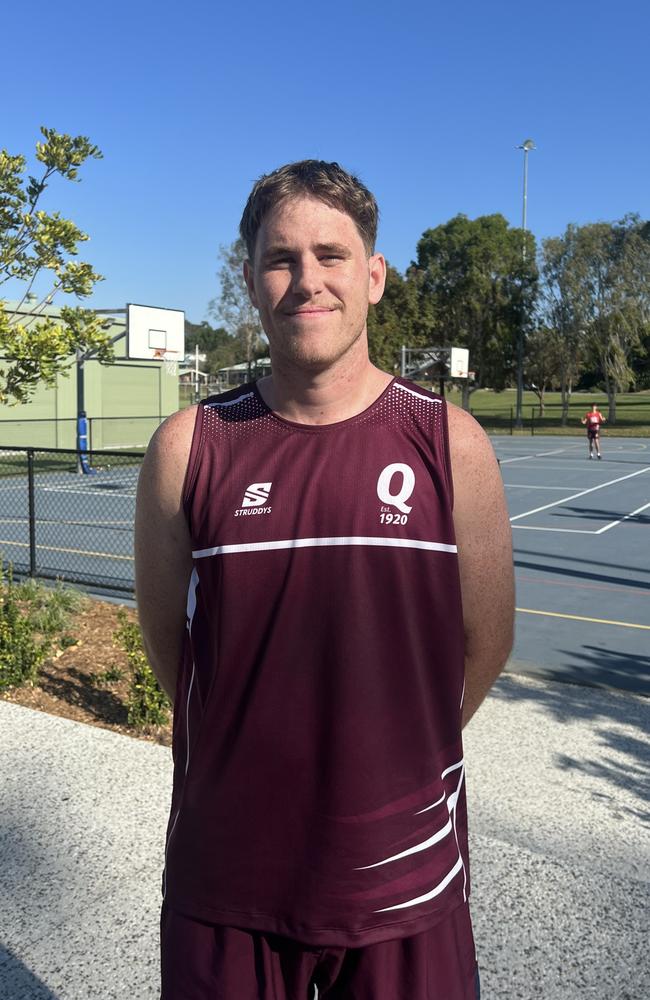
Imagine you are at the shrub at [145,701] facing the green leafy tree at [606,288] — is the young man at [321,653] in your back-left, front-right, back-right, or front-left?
back-right

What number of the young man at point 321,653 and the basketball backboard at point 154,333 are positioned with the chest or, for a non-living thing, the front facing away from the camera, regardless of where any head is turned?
0

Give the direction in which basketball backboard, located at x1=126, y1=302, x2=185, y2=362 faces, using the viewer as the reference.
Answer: facing the viewer and to the right of the viewer

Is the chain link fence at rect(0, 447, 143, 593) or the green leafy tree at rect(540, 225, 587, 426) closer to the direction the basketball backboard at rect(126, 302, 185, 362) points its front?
the chain link fence

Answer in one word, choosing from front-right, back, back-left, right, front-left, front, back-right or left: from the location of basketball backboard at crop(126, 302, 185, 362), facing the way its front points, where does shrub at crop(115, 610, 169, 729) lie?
front-right

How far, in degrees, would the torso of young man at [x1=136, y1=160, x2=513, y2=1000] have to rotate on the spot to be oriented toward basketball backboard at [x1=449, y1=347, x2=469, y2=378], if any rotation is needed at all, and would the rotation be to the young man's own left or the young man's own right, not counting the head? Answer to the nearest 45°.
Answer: approximately 180°

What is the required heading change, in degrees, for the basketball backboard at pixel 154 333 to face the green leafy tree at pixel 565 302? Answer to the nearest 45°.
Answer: approximately 90° to its left

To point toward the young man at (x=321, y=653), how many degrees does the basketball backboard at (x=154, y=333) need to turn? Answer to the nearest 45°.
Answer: approximately 45° to its right

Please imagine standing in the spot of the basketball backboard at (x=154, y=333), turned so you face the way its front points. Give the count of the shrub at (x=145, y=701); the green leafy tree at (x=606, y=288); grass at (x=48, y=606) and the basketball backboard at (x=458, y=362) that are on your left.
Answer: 2

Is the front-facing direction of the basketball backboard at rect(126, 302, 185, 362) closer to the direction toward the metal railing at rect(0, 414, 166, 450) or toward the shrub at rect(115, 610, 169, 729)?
the shrub

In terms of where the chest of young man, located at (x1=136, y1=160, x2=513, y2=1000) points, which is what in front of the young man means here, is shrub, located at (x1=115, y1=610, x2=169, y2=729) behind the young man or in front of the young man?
behind

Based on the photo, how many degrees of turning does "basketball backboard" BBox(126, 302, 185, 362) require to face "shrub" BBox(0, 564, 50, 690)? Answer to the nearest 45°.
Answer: approximately 45° to its right

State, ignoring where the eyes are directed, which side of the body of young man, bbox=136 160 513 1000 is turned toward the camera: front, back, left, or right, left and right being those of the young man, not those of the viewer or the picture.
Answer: front
